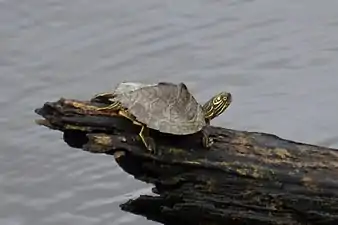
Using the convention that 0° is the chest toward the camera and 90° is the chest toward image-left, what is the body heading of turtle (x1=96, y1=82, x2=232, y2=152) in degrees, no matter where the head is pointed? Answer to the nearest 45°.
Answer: approximately 270°

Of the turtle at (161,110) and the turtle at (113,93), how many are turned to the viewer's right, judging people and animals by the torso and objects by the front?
1
